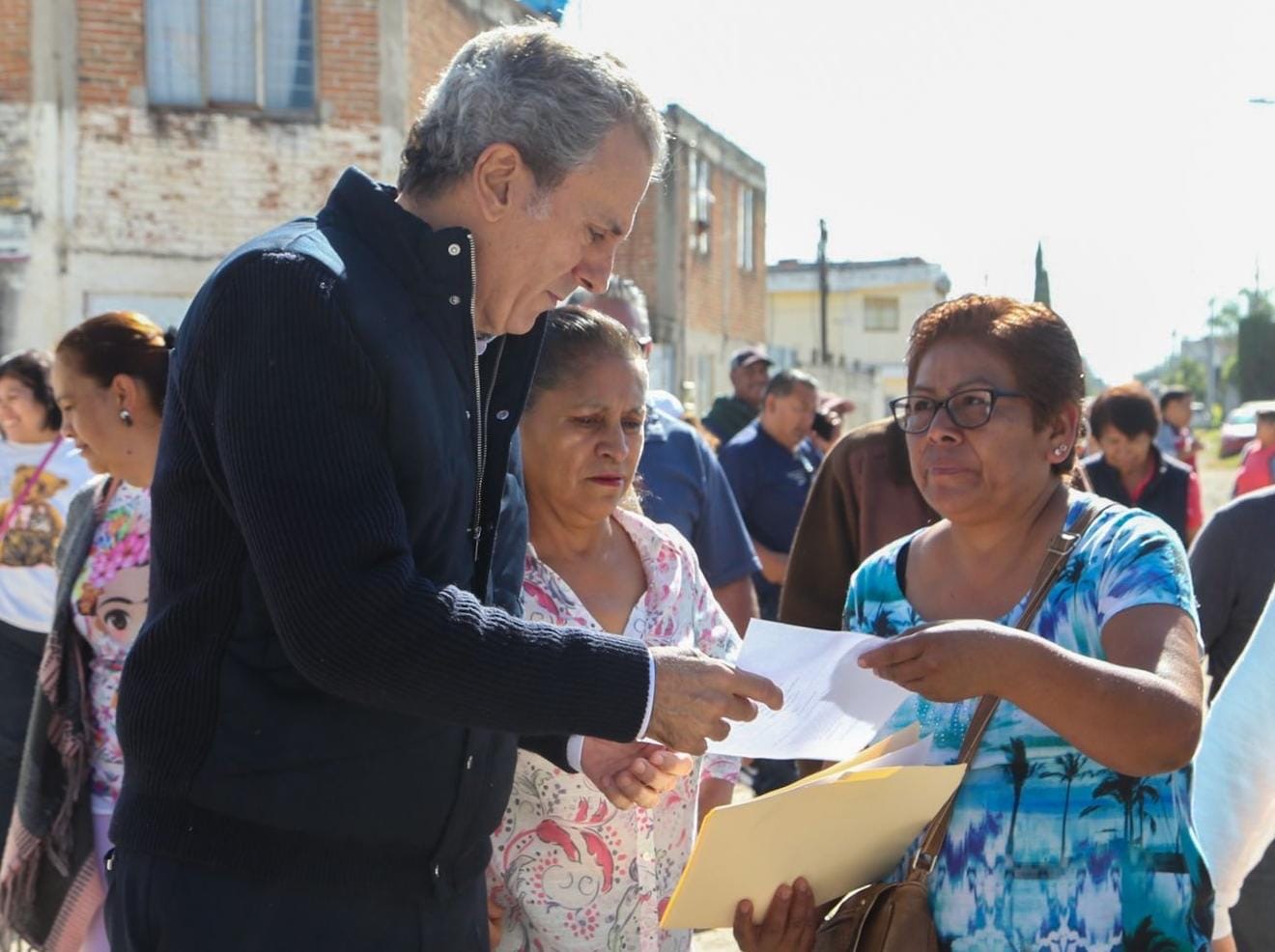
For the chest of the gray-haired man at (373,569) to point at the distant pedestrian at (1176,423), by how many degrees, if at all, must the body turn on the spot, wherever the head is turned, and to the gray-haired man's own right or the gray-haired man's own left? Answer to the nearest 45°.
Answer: approximately 45° to the gray-haired man's own left

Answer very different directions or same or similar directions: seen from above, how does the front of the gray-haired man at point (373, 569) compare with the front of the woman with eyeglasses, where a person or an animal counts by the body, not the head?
very different directions

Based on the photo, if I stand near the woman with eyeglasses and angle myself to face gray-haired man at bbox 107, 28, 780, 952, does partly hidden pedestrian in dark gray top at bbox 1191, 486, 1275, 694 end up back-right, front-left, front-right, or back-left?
back-right

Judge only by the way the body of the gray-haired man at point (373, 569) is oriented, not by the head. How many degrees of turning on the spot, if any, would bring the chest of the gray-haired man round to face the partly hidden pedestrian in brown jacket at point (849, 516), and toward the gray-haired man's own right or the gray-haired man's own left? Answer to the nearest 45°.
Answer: approximately 45° to the gray-haired man's own left

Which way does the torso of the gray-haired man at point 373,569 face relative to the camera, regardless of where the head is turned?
to the viewer's right

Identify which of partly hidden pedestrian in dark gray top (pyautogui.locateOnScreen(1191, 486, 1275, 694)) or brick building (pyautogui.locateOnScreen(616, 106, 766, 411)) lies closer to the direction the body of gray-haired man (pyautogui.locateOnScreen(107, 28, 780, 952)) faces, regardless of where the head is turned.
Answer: the partly hidden pedestrian in dark gray top

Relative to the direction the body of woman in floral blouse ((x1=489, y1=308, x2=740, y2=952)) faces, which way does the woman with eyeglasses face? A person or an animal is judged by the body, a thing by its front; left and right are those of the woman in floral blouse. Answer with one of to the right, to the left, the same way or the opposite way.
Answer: to the right

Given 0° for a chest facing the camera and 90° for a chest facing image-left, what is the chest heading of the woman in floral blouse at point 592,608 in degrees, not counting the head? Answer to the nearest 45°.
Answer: approximately 315°

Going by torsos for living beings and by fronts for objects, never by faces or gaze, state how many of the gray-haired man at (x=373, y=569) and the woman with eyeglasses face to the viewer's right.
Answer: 1

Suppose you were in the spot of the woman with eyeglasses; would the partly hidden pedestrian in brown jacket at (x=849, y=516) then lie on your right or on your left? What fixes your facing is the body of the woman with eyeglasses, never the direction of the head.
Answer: on your right

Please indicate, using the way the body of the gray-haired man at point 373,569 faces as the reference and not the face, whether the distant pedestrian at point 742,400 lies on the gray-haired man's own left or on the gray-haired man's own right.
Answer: on the gray-haired man's own left
